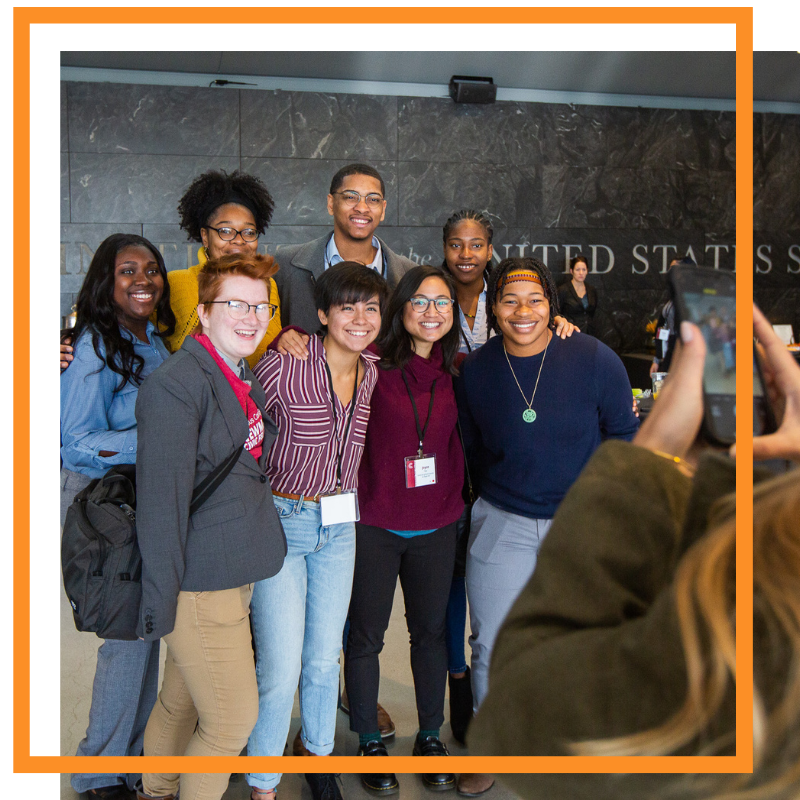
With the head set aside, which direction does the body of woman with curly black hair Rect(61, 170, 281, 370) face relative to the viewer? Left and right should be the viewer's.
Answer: facing the viewer and to the right of the viewer

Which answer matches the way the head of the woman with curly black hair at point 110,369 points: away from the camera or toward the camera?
toward the camera

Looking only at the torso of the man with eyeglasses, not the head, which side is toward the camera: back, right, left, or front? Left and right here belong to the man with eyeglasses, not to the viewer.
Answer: front

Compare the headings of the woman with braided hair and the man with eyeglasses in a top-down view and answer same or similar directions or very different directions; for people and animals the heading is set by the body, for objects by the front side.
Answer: same or similar directions

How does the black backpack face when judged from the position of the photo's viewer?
facing to the left of the viewer

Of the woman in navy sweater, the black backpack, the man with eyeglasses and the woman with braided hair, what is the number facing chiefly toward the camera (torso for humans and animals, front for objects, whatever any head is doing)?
3

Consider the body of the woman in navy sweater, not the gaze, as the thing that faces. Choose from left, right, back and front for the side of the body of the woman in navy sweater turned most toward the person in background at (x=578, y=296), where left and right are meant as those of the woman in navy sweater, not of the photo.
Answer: back

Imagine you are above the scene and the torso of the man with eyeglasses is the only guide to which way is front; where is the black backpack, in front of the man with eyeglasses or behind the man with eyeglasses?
in front

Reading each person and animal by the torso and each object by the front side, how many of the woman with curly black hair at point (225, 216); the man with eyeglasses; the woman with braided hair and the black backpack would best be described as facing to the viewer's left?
1

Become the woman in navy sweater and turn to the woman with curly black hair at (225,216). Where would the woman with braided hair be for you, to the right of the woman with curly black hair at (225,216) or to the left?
right

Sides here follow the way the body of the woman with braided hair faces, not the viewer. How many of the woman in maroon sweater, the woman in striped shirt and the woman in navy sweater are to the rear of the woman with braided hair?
0

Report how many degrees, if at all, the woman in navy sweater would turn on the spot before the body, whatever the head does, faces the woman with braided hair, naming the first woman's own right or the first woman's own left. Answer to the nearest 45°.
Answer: approximately 180°

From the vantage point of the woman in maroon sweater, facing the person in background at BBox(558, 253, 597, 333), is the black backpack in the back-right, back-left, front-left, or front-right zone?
back-left

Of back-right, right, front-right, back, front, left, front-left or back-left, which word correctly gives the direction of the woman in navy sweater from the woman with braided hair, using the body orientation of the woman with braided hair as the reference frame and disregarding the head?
front

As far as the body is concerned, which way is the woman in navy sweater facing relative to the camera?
toward the camera
